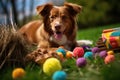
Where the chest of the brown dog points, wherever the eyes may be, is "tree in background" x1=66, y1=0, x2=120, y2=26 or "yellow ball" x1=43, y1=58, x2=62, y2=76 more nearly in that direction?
the yellow ball

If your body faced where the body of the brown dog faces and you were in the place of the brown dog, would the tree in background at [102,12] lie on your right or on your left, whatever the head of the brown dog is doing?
on your left

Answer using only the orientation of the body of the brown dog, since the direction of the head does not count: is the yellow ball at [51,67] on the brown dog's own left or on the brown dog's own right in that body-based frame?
on the brown dog's own right
